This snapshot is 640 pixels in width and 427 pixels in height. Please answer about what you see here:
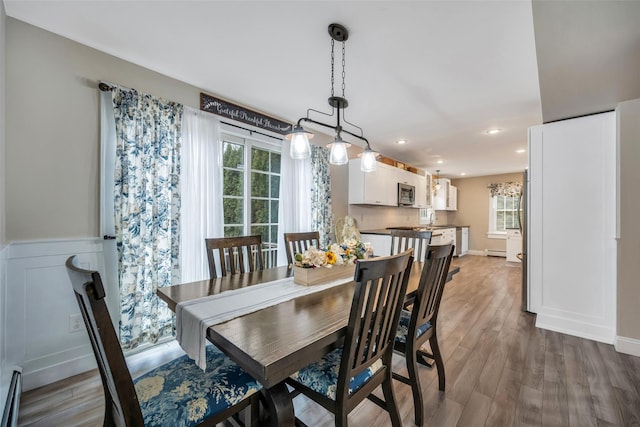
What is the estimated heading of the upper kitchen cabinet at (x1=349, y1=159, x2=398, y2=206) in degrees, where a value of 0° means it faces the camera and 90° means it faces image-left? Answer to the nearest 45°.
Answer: approximately 315°

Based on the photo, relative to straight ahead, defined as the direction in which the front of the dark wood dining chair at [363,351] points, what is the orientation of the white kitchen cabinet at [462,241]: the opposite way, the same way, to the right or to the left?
the opposite way

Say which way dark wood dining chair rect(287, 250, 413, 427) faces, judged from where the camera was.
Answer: facing away from the viewer and to the left of the viewer

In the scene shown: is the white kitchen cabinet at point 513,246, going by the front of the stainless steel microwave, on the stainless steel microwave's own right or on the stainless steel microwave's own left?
on the stainless steel microwave's own left

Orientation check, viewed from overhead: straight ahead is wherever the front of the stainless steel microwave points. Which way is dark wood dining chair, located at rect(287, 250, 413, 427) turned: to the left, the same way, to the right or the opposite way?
the opposite way

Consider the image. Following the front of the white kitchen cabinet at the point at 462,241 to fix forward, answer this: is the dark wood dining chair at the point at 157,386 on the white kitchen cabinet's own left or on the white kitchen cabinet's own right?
on the white kitchen cabinet's own right
